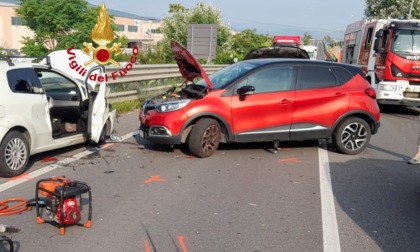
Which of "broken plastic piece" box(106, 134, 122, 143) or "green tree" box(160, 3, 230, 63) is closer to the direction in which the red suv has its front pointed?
the broken plastic piece

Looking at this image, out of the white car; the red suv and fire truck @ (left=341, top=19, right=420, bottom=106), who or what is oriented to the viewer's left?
the red suv

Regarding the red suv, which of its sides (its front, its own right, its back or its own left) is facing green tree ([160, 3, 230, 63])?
right

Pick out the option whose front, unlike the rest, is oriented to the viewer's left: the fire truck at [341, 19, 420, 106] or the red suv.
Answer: the red suv

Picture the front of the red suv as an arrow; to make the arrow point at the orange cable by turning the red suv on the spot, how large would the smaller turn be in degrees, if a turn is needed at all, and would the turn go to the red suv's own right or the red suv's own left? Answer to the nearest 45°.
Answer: approximately 45° to the red suv's own left

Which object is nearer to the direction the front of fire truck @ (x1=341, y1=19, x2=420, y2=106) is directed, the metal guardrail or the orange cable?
the orange cable

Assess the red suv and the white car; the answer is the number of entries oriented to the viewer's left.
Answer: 1

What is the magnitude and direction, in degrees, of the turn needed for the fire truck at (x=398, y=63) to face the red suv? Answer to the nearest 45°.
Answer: approximately 45° to its right

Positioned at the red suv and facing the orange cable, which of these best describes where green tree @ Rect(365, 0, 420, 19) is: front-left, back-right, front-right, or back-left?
back-right

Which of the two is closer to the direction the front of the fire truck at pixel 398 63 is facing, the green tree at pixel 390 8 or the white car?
the white car

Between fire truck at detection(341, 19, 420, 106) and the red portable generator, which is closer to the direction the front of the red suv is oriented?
the red portable generator

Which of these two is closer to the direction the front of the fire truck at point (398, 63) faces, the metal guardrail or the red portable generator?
the red portable generator

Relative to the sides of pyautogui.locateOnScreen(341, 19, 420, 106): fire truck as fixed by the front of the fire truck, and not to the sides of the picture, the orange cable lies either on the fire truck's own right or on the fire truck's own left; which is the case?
on the fire truck's own right

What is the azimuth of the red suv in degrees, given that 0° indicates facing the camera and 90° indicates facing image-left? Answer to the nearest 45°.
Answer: approximately 90°
